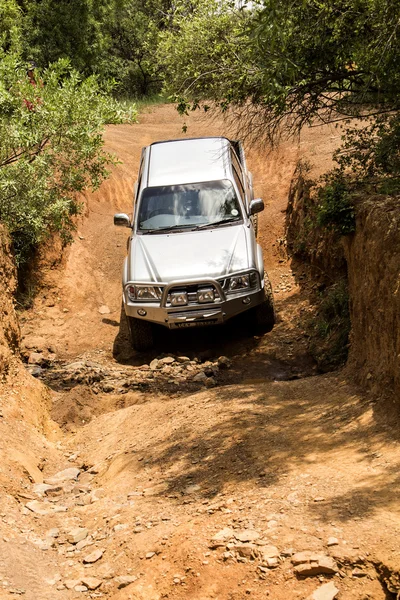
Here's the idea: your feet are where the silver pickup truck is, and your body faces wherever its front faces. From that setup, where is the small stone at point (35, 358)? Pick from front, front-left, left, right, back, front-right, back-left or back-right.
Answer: right

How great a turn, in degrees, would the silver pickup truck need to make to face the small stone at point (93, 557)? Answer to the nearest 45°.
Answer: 0° — it already faces it

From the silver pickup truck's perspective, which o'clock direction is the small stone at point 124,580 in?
The small stone is roughly at 12 o'clock from the silver pickup truck.

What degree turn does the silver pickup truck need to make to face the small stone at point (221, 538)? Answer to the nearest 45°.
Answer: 0° — it already faces it

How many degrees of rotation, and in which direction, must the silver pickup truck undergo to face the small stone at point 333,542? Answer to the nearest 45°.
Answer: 0° — it already faces it

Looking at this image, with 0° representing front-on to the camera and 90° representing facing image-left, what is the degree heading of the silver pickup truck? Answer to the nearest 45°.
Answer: approximately 0°

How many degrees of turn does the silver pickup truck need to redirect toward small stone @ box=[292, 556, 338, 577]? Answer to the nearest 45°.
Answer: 0° — it already faces it

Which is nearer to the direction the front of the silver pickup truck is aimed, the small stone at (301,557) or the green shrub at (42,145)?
the small stone

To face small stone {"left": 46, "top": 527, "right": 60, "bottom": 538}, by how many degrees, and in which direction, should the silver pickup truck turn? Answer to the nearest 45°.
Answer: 0° — it already faces it

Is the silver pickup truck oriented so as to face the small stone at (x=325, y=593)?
yes

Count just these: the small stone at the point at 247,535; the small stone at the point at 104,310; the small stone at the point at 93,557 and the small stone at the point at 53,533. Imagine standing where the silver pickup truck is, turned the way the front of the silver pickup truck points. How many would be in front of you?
3

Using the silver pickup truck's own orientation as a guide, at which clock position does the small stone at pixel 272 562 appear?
The small stone is roughly at 12 o'clock from the silver pickup truck.
